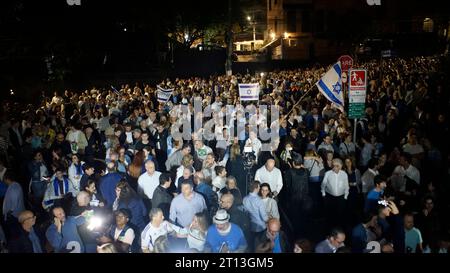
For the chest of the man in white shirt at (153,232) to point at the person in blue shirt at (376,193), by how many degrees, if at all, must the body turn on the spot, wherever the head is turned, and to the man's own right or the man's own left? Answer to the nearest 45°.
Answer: approximately 45° to the man's own left

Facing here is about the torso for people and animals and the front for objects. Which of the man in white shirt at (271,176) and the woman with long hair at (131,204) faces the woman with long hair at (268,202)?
the man in white shirt

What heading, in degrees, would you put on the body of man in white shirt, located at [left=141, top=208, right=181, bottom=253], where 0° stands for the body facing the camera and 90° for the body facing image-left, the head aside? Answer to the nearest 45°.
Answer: approximately 315°

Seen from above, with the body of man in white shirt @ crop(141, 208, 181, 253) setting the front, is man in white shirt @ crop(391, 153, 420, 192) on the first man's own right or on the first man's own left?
on the first man's own left

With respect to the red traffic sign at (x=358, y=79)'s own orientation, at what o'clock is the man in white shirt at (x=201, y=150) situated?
The man in white shirt is roughly at 2 o'clock from the red traffic sign.

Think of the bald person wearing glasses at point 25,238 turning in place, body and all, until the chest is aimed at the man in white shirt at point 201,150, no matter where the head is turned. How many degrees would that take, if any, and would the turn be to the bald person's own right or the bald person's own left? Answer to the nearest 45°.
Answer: approximately 90° to the bald person's own left

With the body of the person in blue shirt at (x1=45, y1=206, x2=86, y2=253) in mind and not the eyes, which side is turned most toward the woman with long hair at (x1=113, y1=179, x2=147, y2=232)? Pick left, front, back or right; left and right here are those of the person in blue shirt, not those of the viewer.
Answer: left

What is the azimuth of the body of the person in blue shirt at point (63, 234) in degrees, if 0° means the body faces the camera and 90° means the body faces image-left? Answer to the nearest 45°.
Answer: approximately 315°

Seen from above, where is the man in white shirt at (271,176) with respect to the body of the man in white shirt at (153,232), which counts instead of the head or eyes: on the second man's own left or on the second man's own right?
on the second man's own left

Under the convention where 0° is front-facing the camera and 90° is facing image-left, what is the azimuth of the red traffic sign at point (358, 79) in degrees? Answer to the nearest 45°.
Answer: approximately 0°
